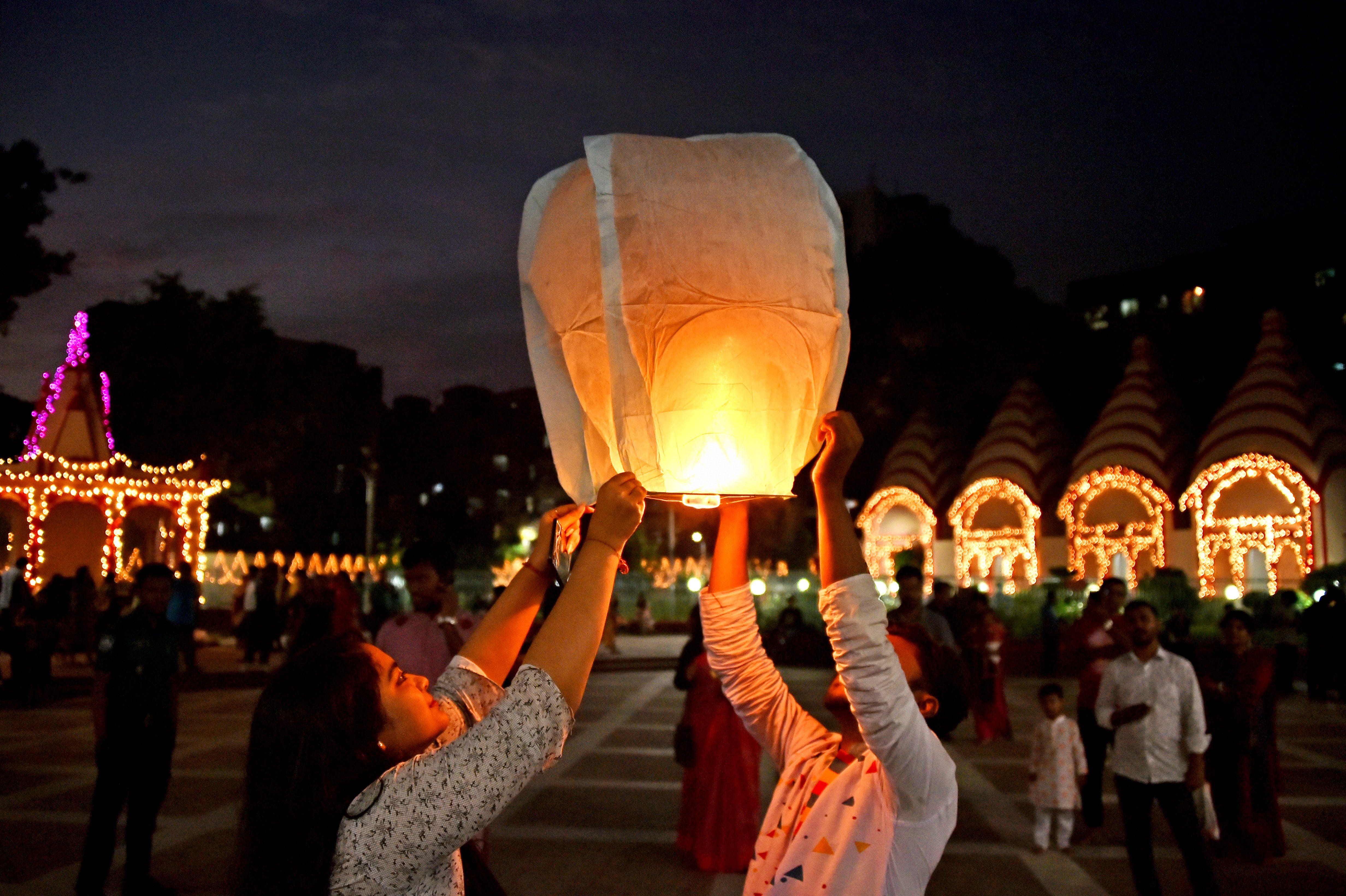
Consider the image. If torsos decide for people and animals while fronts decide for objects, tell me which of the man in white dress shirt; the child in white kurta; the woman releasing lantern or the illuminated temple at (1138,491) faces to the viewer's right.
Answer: the woman releasing lantern

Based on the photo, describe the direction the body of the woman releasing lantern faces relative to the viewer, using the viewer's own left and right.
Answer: facing to the right of the viewer

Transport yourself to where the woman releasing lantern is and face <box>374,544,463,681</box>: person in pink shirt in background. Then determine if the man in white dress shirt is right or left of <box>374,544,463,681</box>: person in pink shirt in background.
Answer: right

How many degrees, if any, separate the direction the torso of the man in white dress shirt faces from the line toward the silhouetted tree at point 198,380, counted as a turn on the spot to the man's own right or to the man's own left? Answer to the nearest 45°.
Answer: approximately 135° to the man's own right

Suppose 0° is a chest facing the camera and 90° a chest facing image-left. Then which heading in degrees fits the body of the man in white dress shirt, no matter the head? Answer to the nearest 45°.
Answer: approximately 0°

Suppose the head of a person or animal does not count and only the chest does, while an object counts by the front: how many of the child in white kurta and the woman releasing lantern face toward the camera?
1

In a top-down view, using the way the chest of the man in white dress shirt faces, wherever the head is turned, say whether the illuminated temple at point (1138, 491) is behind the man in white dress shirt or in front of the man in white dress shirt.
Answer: behind

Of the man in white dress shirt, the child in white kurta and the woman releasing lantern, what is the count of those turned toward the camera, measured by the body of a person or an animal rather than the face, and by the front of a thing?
2

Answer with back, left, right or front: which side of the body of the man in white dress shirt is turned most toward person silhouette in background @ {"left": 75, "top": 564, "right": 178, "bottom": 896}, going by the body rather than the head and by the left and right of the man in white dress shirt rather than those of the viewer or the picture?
right

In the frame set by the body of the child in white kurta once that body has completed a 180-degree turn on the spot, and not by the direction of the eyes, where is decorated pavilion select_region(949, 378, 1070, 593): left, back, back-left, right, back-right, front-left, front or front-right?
front
